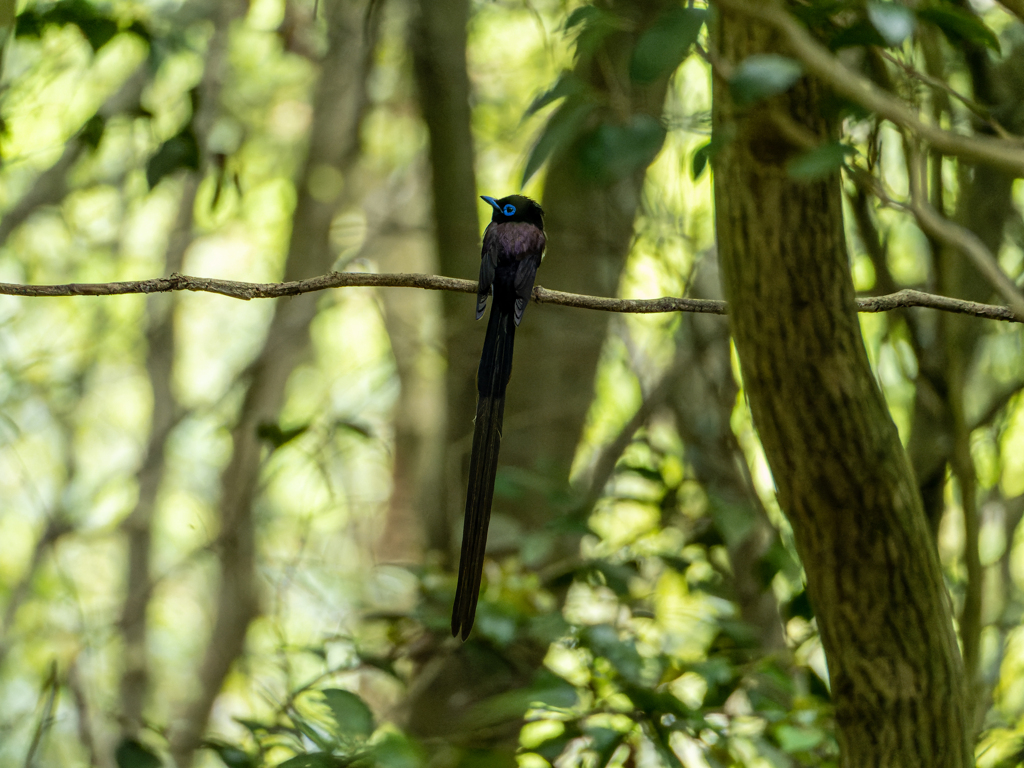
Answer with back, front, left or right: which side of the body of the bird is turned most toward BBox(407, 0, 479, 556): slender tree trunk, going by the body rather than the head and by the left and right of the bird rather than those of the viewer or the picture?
front

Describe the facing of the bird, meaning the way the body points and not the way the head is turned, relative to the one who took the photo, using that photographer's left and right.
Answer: facing away from the viewer

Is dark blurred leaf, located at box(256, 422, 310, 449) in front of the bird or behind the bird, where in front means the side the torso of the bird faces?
in front
